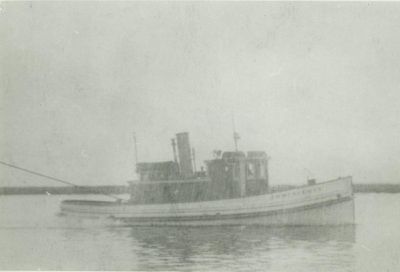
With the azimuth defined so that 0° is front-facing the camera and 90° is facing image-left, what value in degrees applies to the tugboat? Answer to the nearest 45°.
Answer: approximately 270°
